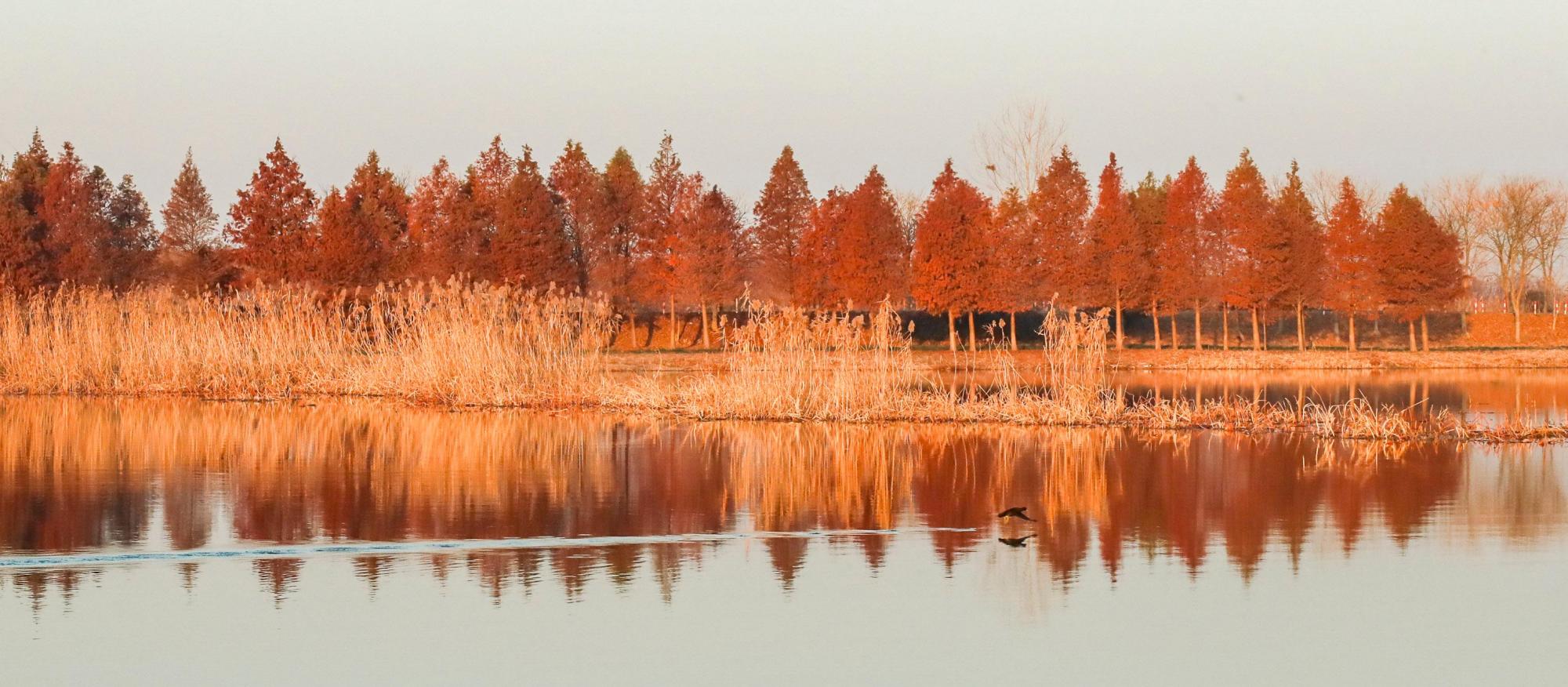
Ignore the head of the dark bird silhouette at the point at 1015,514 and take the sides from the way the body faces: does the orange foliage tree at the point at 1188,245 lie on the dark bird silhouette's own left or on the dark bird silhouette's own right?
on the dark bird silhouette's own left

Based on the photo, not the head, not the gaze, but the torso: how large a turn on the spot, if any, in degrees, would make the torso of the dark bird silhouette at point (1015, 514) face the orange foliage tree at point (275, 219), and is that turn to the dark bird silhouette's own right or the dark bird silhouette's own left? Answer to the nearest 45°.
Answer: approximately 135° to the dark bird silhouette's own left

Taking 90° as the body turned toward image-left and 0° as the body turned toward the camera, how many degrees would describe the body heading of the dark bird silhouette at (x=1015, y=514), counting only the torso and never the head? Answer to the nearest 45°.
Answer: approximately 270°

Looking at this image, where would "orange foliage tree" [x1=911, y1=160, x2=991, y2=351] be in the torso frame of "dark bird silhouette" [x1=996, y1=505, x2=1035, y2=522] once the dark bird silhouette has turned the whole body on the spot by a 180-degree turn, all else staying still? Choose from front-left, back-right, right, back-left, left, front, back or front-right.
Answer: right

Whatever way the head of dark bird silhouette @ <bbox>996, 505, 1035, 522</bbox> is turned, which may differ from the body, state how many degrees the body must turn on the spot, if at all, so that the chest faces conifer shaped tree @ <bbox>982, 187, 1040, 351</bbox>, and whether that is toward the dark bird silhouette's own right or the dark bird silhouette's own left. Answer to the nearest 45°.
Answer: approximately 90° to the dark bird silhouette's own left

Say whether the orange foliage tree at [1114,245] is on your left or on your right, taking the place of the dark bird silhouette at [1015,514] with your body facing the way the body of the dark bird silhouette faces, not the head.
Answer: on your left

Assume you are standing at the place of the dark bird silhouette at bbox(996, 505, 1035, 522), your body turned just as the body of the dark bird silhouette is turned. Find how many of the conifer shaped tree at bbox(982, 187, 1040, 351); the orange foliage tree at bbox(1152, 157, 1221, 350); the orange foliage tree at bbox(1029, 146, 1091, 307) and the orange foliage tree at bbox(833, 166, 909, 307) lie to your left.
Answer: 4

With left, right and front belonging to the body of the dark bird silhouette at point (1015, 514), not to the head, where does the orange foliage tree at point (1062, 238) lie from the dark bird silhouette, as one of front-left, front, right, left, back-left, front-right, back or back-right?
left
